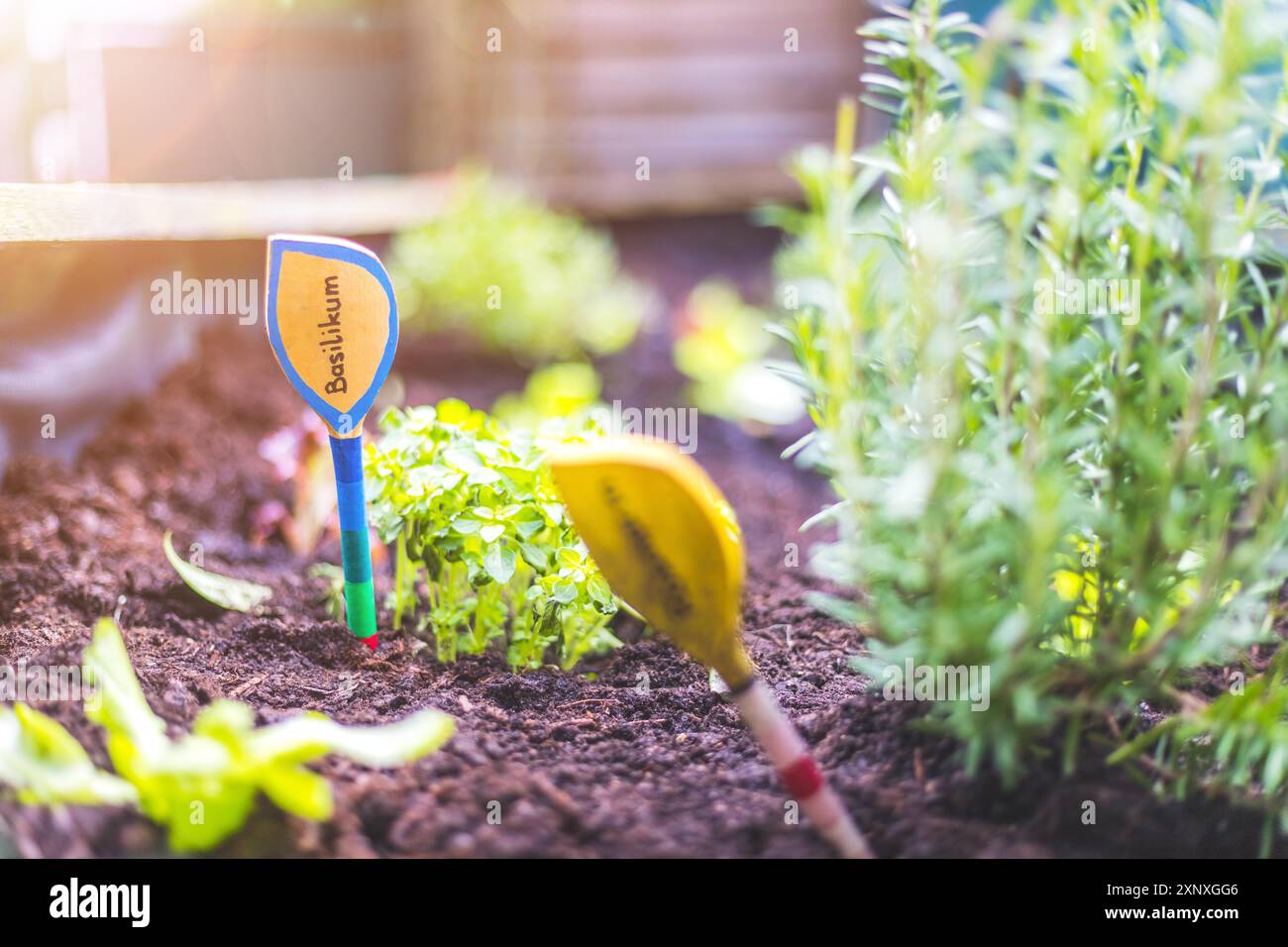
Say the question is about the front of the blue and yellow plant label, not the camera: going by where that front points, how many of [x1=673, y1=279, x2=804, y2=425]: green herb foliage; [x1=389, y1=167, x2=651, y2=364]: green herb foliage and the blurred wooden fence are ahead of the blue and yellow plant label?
0

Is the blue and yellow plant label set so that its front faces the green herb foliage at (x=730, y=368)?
no

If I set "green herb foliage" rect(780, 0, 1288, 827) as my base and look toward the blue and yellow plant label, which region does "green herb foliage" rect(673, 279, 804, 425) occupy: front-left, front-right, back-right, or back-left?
front-right

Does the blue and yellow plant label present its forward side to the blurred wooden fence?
no

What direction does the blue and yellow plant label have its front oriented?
toward the camera
